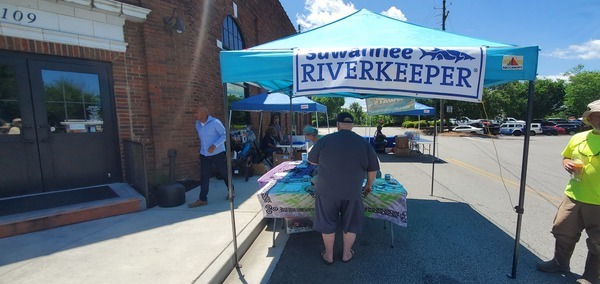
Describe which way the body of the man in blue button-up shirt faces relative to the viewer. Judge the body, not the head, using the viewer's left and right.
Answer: facing the viewer and to the left of the viewer

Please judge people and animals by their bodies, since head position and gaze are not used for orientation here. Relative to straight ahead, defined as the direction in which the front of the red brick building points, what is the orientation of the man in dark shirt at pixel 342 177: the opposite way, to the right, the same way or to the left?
to the left

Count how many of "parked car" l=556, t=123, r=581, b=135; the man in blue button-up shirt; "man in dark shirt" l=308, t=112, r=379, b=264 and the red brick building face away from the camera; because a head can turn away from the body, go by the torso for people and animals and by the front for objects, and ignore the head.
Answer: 1

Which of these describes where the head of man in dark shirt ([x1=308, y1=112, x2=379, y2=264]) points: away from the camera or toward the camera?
away from the camera

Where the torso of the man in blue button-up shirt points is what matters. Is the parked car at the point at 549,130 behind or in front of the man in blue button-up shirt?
behind

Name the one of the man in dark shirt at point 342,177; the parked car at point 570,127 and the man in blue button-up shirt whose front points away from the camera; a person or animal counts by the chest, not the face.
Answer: the man in dark shirt

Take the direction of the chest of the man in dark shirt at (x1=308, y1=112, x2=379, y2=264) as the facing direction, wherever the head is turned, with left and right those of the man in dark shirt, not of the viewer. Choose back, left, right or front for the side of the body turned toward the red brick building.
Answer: left

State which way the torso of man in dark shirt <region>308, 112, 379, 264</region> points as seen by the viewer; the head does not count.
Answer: away from the camera

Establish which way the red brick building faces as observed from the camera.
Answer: facing the viewer and to the right of the viewer

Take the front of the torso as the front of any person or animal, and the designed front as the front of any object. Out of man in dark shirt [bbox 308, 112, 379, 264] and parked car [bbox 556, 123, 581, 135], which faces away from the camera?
the man in dark shirt
